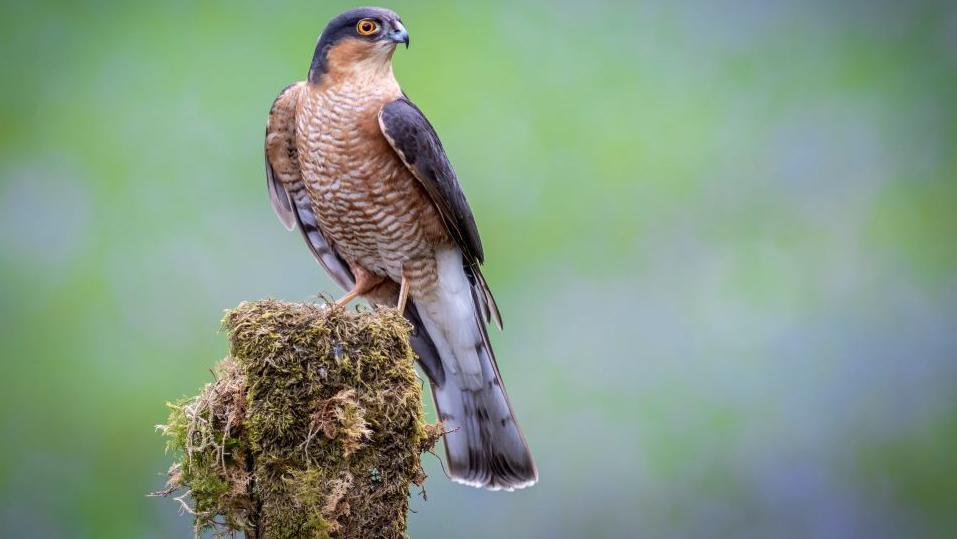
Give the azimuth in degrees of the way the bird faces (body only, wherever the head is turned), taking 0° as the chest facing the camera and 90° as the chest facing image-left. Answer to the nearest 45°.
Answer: approximately 45°
